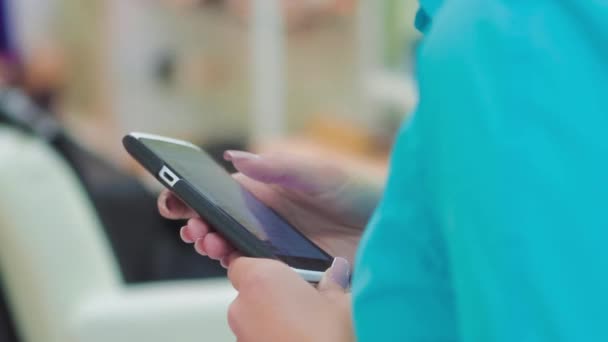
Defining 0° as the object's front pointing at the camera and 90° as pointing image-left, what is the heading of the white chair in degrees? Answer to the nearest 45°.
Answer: approximately 270°
